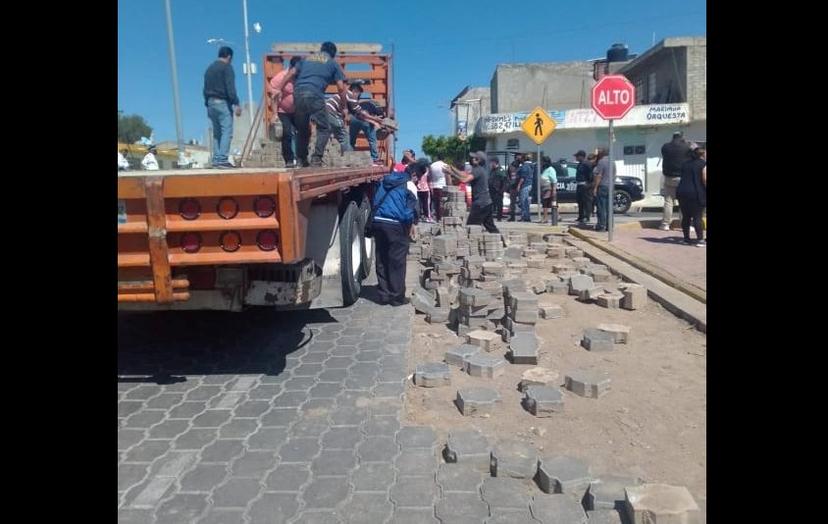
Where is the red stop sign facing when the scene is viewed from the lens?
facing the viewer

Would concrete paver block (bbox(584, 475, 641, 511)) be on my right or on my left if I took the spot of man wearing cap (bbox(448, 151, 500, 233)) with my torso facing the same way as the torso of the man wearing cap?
on my left

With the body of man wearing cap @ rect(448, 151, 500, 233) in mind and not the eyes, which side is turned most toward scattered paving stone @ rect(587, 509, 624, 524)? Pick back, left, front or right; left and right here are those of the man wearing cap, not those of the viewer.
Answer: left

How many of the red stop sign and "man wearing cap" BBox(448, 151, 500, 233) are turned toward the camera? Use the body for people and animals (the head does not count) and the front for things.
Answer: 1

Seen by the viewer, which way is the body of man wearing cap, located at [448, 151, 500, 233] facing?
to the viewer's left

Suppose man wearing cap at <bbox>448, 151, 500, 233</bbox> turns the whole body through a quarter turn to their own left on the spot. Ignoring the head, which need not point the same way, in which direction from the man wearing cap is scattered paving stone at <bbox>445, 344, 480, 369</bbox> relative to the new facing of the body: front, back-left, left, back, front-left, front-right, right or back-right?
front

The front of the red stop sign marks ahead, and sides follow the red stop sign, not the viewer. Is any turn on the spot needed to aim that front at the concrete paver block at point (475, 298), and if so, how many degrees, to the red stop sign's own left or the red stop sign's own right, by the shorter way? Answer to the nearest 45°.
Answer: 0° — it already faces it

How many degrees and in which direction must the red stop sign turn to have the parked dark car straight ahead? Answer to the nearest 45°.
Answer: approximately 180°

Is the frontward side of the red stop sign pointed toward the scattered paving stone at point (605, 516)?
yes

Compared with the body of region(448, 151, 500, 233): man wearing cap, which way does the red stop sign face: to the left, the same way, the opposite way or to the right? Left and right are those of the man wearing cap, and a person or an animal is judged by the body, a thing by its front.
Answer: to the left

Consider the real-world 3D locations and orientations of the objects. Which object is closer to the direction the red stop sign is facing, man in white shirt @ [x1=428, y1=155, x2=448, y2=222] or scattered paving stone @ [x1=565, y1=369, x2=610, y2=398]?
the scattered paving stone

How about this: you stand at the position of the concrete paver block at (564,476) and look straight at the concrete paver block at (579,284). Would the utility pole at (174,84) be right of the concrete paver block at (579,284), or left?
left

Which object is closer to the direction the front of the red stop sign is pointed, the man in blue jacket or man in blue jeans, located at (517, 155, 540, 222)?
the man in blue jacket
